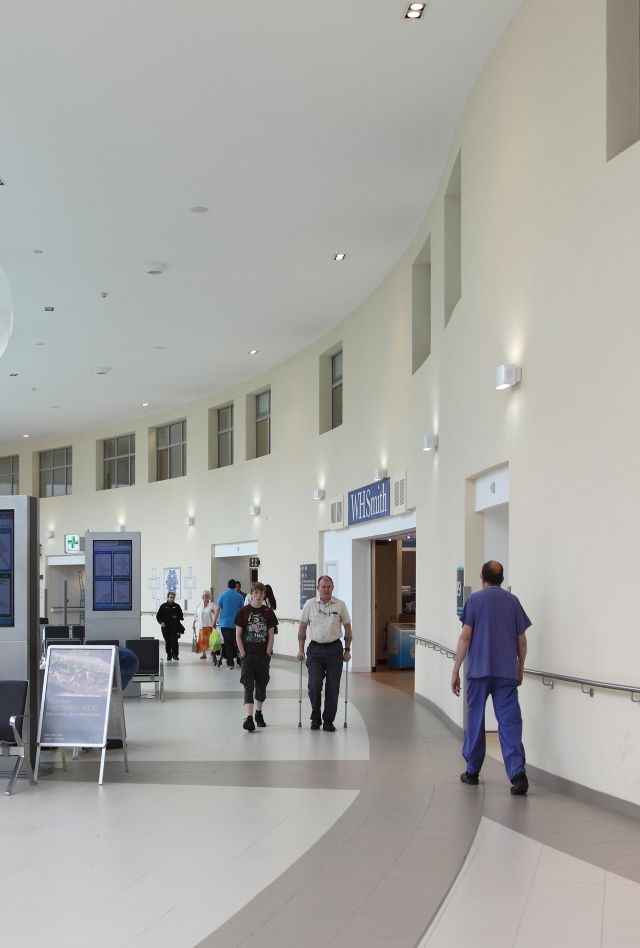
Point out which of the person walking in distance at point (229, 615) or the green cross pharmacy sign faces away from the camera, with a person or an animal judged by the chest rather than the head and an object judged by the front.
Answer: the person walking in distance

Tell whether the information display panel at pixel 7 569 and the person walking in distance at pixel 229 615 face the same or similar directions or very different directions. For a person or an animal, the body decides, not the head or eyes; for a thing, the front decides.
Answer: very different directions

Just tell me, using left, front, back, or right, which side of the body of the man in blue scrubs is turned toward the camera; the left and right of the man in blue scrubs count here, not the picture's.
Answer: back

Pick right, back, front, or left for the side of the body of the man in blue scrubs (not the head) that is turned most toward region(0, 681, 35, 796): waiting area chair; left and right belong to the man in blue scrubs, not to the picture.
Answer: left

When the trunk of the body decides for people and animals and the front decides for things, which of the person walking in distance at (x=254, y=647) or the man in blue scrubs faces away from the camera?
the man in blue scrubs

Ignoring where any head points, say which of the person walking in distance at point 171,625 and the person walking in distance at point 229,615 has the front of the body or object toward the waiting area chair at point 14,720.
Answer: the person walking in distance at point 171,625

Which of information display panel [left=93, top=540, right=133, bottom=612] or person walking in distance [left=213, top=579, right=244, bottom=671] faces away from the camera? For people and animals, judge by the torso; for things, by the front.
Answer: the person walking in distance

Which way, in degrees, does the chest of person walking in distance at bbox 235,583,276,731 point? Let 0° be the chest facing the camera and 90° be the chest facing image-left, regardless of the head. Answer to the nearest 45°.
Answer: approximately 0°

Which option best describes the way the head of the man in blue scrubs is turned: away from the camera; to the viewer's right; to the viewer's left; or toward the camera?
away from the camera
